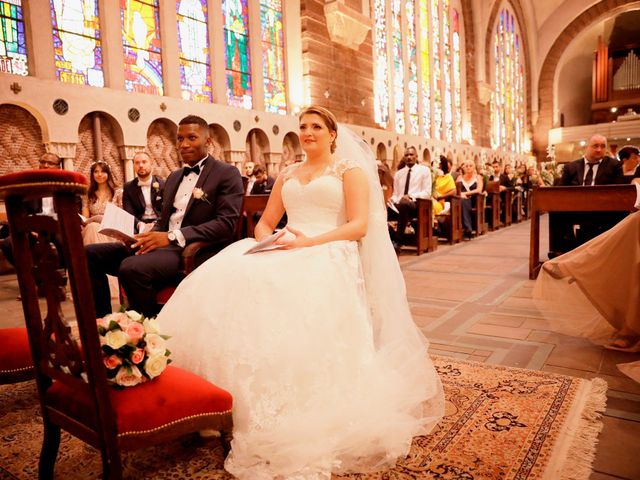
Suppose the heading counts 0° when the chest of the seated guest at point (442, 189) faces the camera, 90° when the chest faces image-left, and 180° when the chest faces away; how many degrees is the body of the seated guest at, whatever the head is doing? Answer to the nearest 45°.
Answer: approximately 45°

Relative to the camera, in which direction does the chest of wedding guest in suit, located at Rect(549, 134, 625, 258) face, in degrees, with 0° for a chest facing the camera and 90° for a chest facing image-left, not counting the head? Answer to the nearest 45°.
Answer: approximately 0°

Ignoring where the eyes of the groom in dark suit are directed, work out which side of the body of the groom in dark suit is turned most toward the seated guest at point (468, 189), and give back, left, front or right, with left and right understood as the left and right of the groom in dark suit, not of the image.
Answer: back

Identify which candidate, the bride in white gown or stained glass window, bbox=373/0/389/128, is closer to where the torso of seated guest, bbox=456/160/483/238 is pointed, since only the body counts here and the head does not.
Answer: the bride in white gown

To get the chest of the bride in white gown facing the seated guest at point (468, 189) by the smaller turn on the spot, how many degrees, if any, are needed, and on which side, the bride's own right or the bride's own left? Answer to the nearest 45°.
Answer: approximately 180°

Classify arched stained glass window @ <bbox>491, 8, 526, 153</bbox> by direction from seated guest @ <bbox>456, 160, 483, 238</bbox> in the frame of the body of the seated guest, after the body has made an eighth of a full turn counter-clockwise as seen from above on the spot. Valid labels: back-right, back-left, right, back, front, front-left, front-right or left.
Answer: back

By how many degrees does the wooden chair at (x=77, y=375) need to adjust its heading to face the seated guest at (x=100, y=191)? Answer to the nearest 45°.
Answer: approximately 45° to its left
